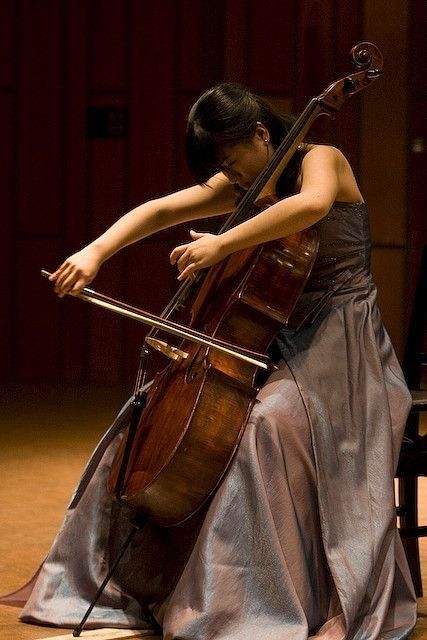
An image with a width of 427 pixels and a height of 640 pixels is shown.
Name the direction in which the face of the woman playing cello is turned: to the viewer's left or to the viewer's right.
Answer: to the viewer's left

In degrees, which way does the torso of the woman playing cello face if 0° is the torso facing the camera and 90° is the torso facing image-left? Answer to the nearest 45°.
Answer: approximately 45°
